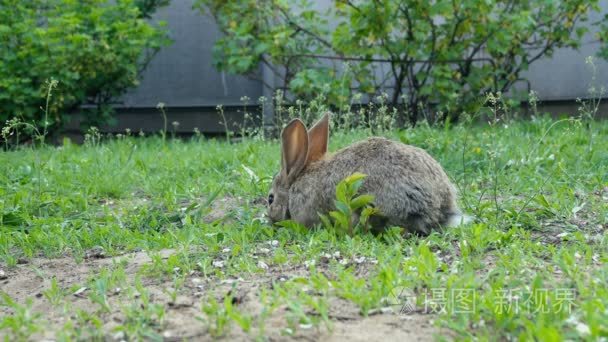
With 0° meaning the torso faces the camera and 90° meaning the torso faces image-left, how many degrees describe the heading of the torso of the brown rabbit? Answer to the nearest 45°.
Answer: approximately 90°

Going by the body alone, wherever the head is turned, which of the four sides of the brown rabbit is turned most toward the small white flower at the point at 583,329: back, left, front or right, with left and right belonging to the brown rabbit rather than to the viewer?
left
